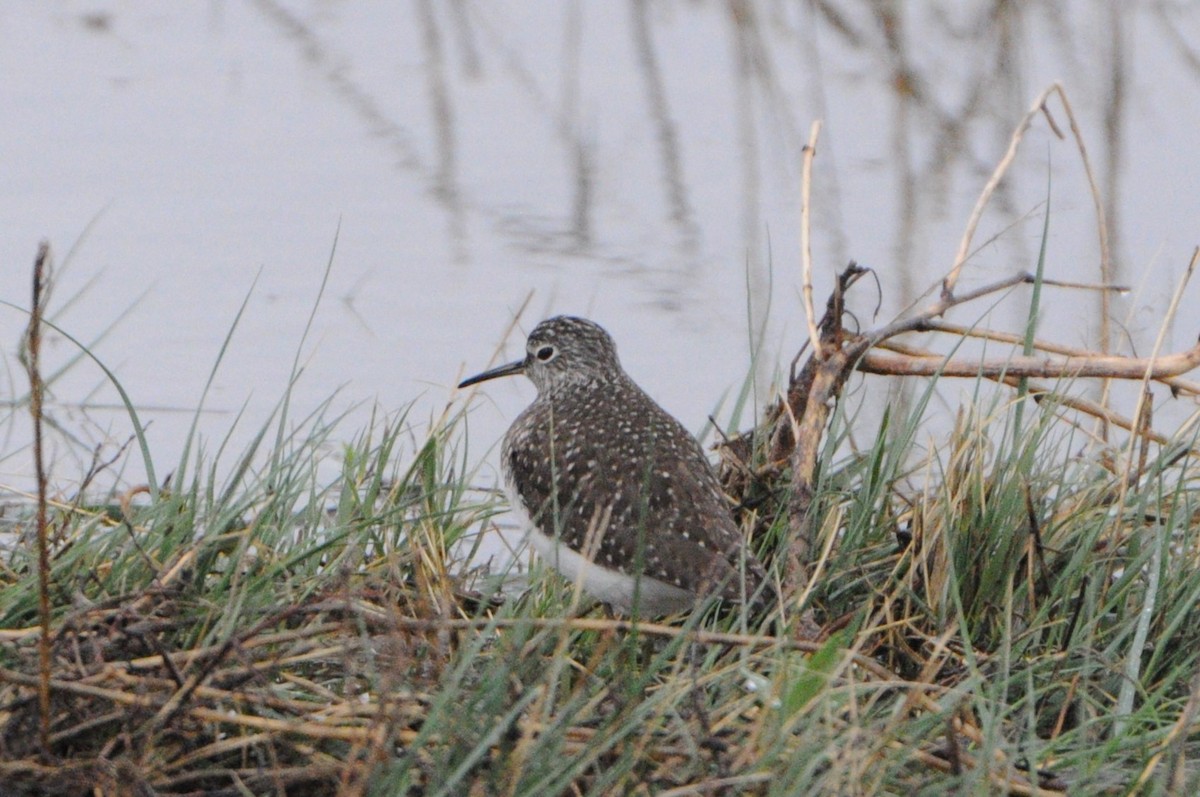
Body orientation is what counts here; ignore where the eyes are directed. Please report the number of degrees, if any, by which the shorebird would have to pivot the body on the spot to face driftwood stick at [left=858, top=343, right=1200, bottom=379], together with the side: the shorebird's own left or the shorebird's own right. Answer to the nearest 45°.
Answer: approximately 135° to the shorebird's own right

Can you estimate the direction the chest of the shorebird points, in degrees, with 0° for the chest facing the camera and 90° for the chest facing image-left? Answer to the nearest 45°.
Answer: approximately 135°
